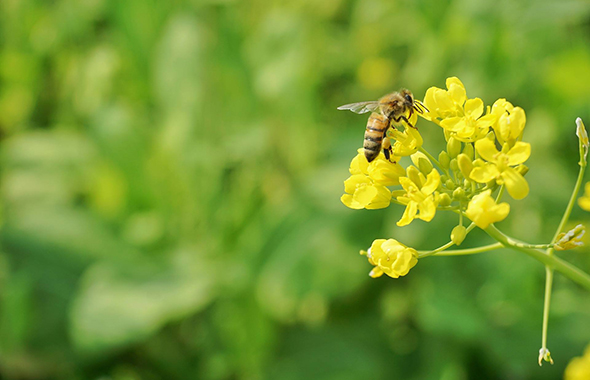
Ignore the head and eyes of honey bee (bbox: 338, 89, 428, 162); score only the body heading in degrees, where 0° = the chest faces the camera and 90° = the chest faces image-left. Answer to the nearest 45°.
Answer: approximately 270°
